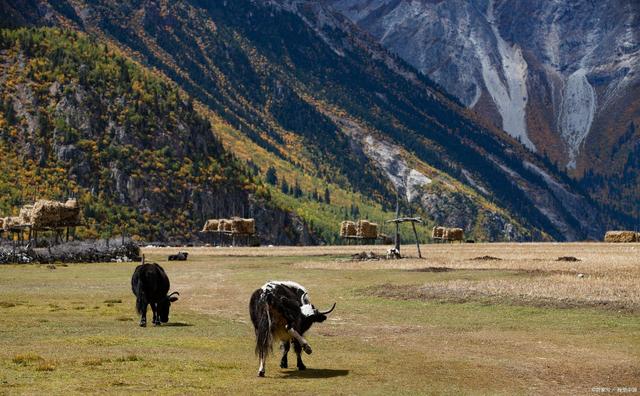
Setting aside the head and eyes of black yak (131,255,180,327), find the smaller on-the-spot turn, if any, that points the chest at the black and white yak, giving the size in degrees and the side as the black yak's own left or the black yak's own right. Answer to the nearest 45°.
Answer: approximately 45° to the black yak's own right

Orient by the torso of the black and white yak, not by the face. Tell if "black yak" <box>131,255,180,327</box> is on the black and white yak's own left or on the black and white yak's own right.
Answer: on the black and white yak's own left

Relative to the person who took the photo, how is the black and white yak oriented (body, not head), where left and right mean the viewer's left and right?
facing away from the viewer and to the right of the viewer
